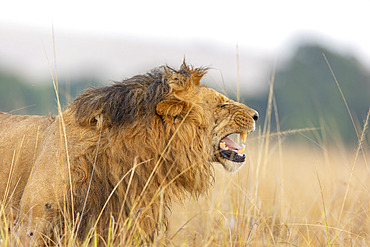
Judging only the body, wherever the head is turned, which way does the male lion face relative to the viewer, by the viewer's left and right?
facing to the right of the viewer
